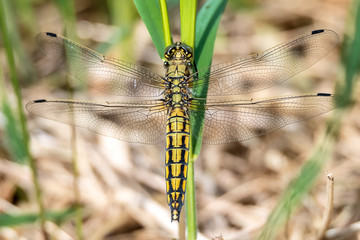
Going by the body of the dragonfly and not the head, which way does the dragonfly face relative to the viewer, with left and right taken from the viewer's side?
facing away from the viewer
